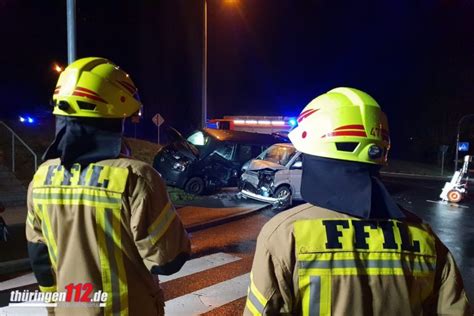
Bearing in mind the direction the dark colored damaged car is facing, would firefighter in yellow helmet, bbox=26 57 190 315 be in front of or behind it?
in front

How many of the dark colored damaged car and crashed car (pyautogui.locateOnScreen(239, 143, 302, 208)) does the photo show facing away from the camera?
0

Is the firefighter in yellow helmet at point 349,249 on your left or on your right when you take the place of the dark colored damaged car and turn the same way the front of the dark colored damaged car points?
on your left

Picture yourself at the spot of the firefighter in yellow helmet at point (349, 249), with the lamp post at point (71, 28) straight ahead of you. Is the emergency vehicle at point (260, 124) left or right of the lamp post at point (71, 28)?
right

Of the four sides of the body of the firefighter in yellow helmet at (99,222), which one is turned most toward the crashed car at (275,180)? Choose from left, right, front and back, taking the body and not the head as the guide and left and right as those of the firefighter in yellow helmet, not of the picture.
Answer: front

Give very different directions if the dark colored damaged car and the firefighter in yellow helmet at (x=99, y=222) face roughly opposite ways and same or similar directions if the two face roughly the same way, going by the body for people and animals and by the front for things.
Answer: very different directions

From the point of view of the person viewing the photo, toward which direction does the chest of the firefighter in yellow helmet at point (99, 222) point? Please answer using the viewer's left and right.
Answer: facing away from the viewer and to the right of the viewer

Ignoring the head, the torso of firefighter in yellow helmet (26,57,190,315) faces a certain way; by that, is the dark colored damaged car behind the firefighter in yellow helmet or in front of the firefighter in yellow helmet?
in front

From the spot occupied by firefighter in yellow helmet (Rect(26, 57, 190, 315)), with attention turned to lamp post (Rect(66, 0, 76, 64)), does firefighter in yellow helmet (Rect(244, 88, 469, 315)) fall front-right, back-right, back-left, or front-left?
back-right

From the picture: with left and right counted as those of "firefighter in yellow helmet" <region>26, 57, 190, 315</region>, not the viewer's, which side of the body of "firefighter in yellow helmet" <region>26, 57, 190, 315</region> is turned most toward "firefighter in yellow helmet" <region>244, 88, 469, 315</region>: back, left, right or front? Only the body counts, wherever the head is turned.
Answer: right

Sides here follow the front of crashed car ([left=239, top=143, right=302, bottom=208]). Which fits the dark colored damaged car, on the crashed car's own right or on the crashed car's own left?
on the crashed car's own right
